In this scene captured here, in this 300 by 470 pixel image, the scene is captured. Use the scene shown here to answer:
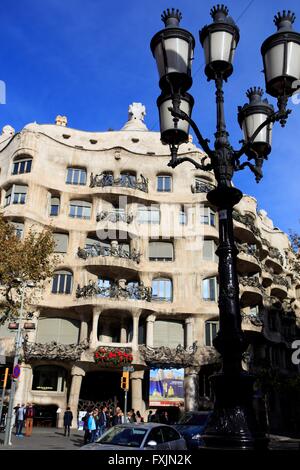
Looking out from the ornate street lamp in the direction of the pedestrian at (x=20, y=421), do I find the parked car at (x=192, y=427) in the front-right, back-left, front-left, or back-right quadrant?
front-right

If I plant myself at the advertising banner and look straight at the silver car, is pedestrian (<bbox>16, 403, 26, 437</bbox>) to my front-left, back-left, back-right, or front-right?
front-right

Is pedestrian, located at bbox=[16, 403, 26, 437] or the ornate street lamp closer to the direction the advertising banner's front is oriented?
the ornate street lamp

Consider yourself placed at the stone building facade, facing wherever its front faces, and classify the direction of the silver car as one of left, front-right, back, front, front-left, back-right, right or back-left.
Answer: front

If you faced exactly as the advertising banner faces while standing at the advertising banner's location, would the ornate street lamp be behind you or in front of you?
in front

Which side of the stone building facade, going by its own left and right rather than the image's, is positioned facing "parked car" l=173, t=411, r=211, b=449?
front

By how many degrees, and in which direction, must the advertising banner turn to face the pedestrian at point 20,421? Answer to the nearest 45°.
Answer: approximately 45° to its right

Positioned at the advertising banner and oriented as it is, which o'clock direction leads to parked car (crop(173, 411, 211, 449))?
The parked car is roughly at 12 o'clock from the advertising banner.

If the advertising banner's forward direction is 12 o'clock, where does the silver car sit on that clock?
The silver car is roughly at 12 o'clock from the advertising banner.

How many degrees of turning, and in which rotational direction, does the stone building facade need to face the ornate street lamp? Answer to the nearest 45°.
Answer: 0° — it already faces it

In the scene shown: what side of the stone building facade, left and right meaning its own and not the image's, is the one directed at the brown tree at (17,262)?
front

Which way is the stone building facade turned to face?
toward the camera
